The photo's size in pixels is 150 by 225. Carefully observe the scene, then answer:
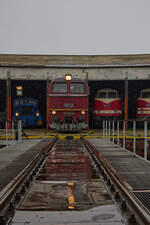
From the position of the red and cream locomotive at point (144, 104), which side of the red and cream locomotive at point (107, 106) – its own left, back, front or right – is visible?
left

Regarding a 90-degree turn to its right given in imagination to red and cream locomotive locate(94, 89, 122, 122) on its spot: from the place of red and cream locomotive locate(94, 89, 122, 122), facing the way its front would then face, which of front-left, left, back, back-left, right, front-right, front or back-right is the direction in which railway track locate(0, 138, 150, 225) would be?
left

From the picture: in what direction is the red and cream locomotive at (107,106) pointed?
toward the camera
